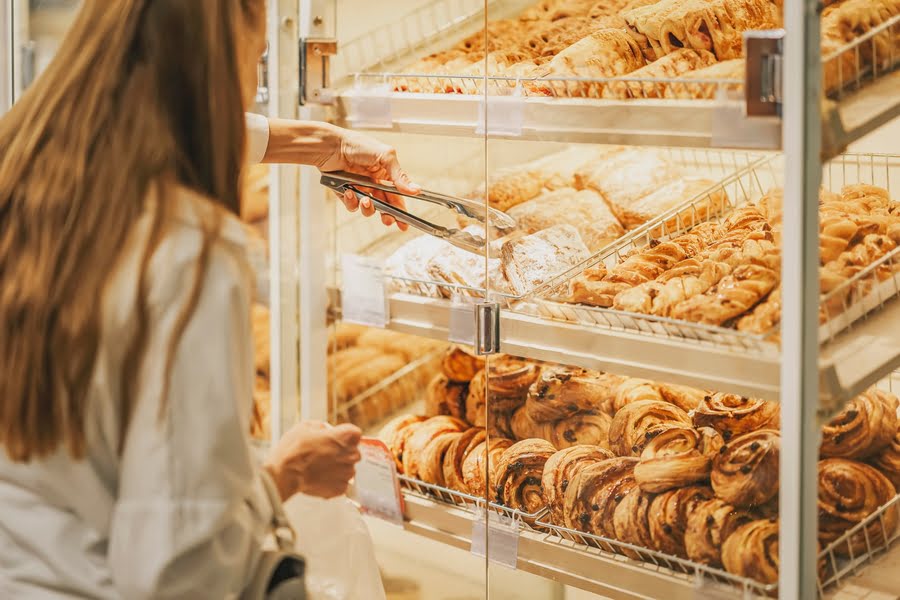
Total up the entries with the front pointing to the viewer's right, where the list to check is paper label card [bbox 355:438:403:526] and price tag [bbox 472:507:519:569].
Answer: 0

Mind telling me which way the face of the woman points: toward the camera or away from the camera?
away from the camera

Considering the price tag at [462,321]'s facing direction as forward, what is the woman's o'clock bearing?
The woman is roughly at 11 o'clock from the price tag.

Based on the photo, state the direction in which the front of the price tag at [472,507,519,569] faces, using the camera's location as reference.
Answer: facing the viewer and to the left of the viewer

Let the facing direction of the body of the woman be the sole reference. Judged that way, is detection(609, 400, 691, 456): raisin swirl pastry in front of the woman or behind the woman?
in front

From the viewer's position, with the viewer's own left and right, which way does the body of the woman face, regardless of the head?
facing away from the viewer and to the right of the viewer

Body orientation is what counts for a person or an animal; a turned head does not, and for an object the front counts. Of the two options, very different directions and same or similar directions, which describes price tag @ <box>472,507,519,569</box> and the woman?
very different directions

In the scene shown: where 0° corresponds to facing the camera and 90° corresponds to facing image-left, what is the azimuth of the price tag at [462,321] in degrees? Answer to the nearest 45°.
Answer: approximately 45°

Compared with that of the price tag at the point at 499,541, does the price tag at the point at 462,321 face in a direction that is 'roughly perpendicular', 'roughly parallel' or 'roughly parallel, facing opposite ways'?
roughly parallel

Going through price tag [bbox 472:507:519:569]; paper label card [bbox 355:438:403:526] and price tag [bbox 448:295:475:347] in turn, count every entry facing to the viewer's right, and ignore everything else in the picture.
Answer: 0
